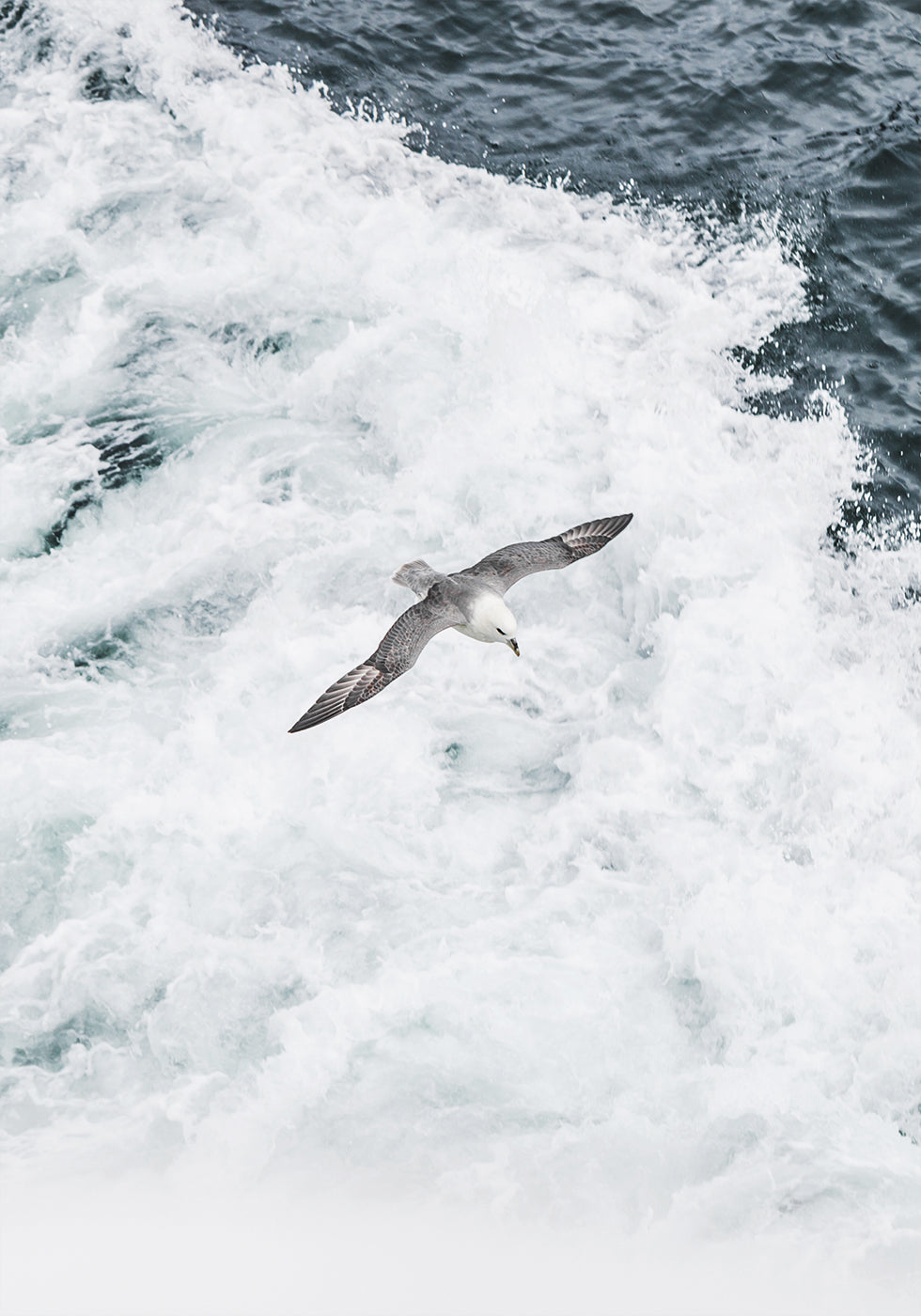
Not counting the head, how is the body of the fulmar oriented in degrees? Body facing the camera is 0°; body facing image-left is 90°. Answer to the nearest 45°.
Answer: approximately 315°
